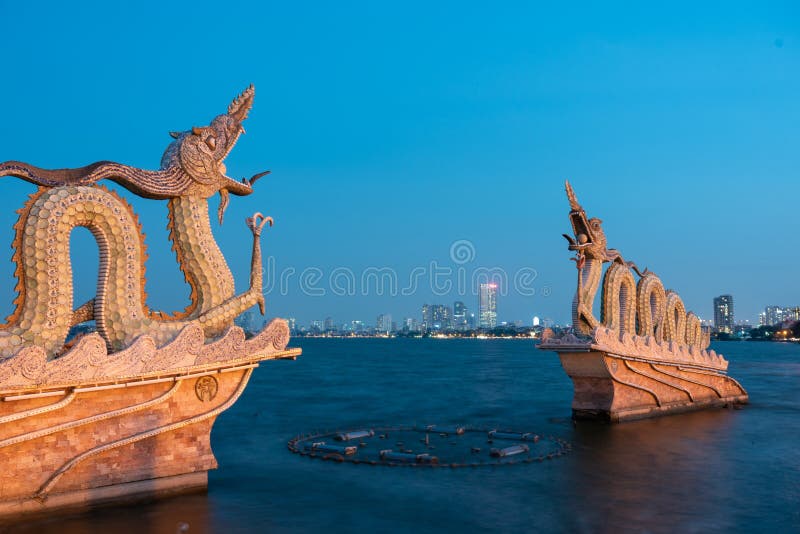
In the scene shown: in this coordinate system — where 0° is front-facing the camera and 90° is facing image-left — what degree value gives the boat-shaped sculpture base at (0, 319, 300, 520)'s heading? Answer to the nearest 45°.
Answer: approximately 270°

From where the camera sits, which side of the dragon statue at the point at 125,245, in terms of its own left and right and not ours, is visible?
right

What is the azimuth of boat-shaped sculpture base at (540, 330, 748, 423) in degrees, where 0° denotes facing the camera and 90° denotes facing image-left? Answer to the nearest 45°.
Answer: approximately 45°

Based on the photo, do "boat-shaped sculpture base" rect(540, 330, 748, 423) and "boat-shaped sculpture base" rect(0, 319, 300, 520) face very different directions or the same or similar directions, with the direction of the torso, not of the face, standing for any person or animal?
very different directions

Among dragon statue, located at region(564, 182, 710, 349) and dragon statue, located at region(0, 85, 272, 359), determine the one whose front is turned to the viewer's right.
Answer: dragon statue, located at region(0, 85, 272, 359)

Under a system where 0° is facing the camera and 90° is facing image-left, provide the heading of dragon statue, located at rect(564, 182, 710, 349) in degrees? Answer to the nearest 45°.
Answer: approximately 45°

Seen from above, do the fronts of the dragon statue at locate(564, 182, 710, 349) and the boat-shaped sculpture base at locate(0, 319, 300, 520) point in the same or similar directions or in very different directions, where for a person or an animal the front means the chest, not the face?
very different directions

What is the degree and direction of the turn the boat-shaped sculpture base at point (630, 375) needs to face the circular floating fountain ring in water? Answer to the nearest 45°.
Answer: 0° — it already faces it
